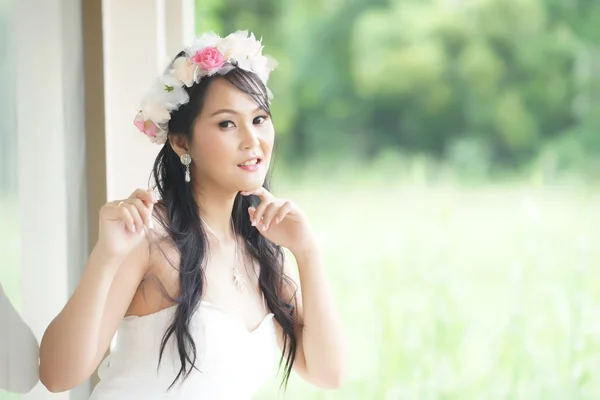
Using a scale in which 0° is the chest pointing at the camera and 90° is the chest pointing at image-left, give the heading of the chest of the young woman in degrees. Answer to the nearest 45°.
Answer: approximately 315°

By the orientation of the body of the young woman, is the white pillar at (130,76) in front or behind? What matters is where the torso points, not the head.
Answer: behind
